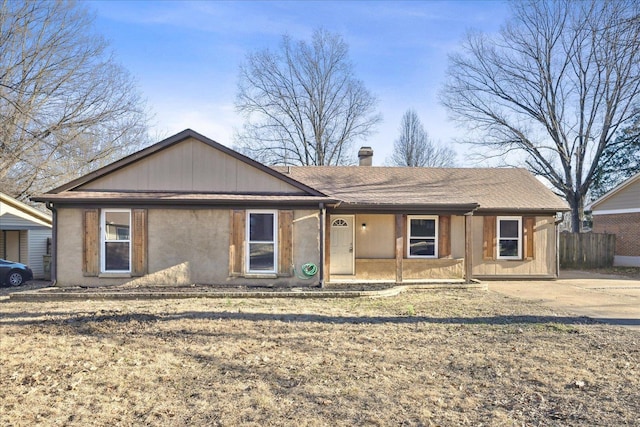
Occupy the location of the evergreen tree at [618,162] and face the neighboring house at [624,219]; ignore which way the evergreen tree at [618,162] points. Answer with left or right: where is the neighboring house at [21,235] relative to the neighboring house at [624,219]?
right

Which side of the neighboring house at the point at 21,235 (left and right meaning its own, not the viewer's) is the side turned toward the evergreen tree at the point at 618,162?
left

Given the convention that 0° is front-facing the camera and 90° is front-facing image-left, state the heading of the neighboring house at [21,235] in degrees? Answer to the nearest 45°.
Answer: approximately 0°

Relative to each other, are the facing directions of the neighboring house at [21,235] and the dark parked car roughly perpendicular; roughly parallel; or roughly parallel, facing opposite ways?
roughly perpendicular

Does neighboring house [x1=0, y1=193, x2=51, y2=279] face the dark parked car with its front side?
yes

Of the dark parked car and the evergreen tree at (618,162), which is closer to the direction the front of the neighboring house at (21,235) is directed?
the dark parked car
